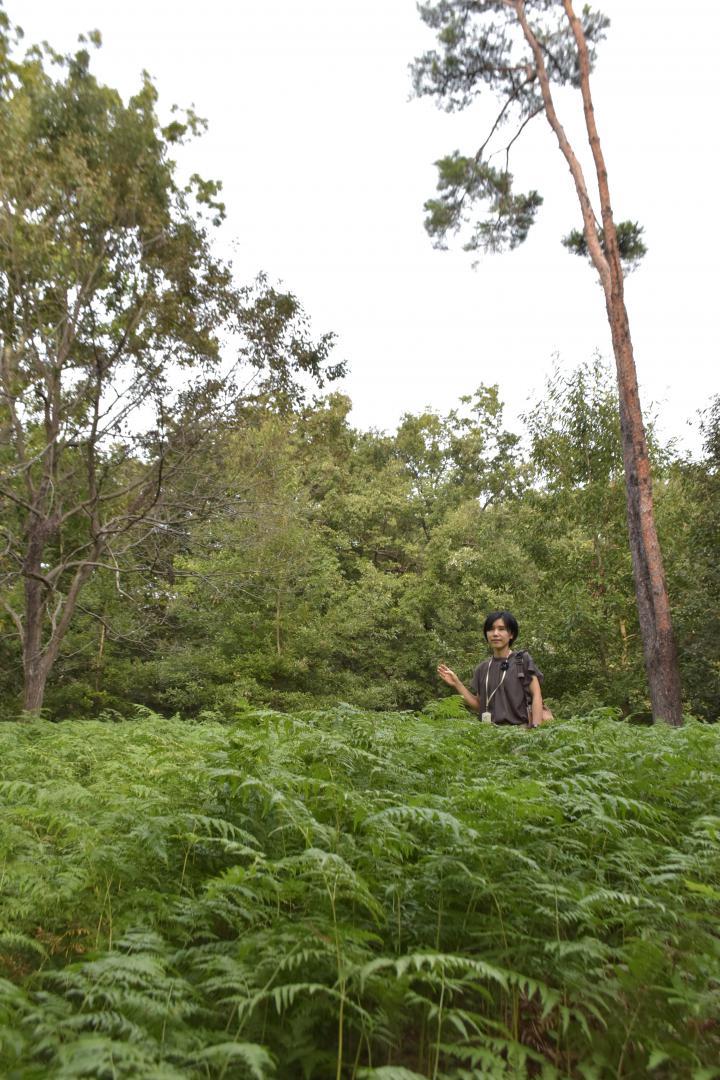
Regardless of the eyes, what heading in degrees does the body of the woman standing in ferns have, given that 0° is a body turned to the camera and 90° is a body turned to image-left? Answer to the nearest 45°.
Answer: approximately 45°

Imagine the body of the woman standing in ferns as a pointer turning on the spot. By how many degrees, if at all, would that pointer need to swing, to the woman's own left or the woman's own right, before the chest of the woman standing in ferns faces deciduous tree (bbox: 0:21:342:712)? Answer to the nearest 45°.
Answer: approximately 90° to the woman's own right

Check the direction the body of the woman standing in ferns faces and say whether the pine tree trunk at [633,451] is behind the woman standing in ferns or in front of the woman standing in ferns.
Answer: behind
